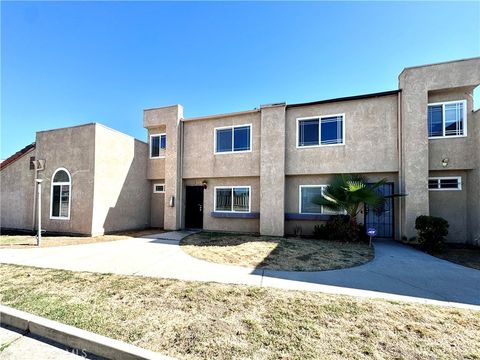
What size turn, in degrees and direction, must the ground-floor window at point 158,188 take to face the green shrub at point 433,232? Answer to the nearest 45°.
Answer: approximately 45° to its left

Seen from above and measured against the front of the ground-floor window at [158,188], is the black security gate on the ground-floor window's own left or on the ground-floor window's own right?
on the ground-floor window's own left

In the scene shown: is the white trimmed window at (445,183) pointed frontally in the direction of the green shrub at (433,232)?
yes

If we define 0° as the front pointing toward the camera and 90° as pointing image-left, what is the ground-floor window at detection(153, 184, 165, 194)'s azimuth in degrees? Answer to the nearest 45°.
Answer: approximately 0°

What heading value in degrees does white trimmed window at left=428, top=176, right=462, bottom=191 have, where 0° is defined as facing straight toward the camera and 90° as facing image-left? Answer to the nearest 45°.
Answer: approximately 0°

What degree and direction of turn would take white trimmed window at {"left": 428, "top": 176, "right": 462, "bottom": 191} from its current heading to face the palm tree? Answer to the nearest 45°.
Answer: approximately 45° to its right

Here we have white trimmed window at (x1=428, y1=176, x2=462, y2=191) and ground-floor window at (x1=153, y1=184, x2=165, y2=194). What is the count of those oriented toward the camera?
2

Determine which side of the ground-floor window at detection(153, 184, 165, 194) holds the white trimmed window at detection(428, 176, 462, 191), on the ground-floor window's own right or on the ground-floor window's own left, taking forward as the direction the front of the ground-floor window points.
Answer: on the ground-floor window's own left
